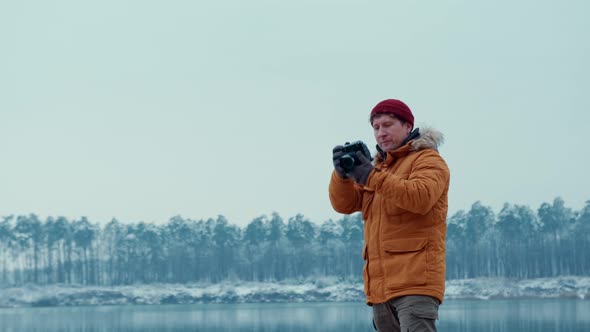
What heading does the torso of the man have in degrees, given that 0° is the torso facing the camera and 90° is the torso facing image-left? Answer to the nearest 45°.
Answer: approximately 45°
